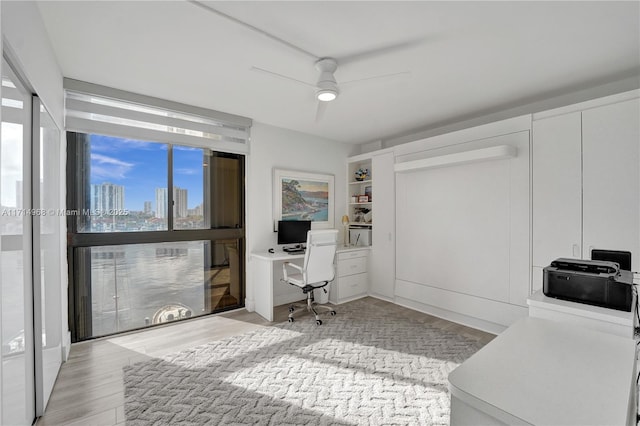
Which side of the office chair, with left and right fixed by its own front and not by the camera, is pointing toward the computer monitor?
front

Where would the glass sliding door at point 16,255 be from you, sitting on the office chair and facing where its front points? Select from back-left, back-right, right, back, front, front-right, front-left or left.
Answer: left

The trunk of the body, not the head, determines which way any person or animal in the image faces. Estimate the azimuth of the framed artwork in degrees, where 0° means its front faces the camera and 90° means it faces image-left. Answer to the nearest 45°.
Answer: approximately 315°

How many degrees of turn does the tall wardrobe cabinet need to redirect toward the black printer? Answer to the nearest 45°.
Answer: approximately 45° to its left

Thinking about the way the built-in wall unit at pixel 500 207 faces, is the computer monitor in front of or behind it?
in front

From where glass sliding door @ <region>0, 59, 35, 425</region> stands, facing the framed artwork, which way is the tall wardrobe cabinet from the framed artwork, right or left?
right

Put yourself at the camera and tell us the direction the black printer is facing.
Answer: facing the viewer and to the left of the viewer

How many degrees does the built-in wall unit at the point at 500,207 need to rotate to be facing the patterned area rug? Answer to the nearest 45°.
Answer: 0° — it already faces it

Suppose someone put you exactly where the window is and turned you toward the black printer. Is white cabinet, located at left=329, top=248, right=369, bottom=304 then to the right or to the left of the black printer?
left

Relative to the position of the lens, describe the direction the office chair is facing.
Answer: facing away from the viewer and to the left of the viewer

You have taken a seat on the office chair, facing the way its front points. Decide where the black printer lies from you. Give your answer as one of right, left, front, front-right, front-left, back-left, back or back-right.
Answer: back

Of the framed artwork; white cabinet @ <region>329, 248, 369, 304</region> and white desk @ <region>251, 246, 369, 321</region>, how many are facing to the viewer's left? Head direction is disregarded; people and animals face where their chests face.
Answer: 0

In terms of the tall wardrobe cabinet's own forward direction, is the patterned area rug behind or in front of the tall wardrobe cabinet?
in front

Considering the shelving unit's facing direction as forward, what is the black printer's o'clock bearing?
The black printer is roughly at 10 o'clock from the shelving unit.
